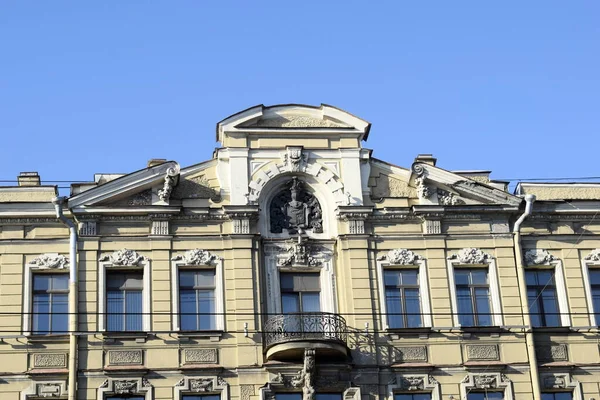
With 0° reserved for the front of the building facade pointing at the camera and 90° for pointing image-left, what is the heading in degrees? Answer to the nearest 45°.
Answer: approximately 0°
